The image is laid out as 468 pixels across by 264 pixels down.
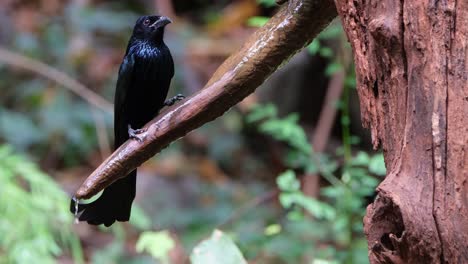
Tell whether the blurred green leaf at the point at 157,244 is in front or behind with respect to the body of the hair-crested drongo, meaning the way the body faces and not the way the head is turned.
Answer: behind

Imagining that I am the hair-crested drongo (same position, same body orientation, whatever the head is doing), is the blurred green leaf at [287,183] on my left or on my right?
on my left

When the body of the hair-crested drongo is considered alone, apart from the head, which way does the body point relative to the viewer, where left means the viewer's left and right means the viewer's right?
facing the viewer and to the right of the viewer
